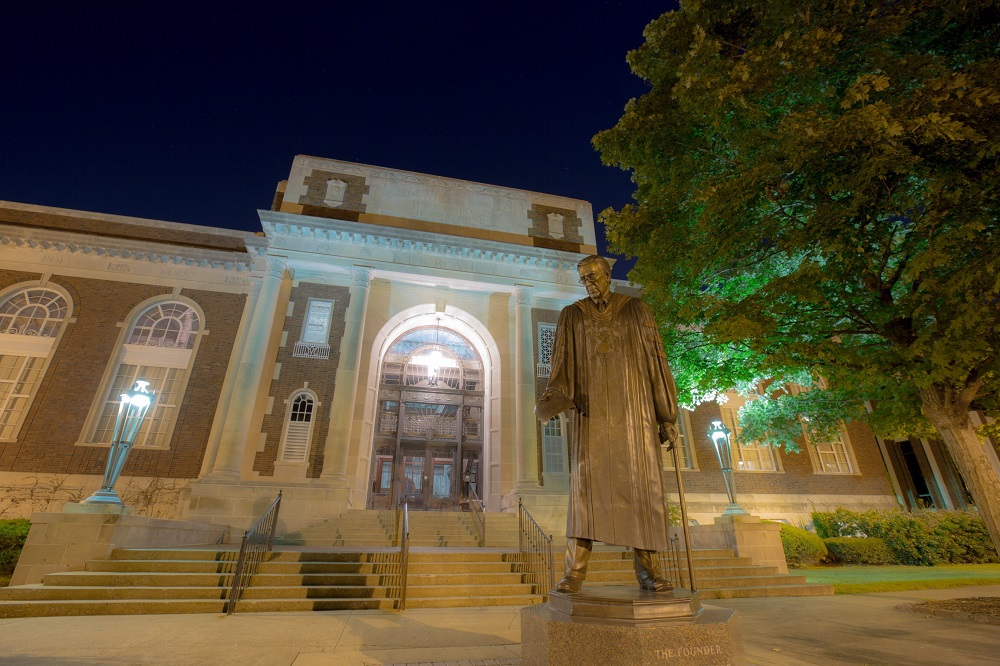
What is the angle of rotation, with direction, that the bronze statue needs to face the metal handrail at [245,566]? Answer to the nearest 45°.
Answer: approximately 135° to its right

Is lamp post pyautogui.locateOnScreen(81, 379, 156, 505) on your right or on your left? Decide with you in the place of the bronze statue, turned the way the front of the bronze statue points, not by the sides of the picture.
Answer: on your right

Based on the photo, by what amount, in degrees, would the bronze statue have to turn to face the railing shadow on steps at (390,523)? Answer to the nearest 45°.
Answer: approximately 135° to its right

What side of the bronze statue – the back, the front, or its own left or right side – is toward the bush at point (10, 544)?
right

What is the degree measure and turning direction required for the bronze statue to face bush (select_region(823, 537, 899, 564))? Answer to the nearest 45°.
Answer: approximately 135° to its left

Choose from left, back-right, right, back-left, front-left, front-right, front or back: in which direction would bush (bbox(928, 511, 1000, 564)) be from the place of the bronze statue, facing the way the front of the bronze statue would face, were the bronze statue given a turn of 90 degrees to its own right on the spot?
back-right

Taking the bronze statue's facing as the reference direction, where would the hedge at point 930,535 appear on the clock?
The hedge is roughly at 7 o'clock from the bronze statue.

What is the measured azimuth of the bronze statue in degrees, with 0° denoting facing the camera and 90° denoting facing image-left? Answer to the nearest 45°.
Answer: approximately 0°

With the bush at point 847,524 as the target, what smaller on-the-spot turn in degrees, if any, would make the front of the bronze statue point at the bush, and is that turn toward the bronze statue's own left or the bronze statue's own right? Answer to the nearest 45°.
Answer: approximately 135° to the bronze statue's own left

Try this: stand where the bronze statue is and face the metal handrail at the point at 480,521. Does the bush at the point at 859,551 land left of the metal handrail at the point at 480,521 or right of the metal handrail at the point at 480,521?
right

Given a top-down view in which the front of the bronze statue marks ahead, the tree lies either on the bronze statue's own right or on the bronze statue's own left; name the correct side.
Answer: on the bronze statue's own left
